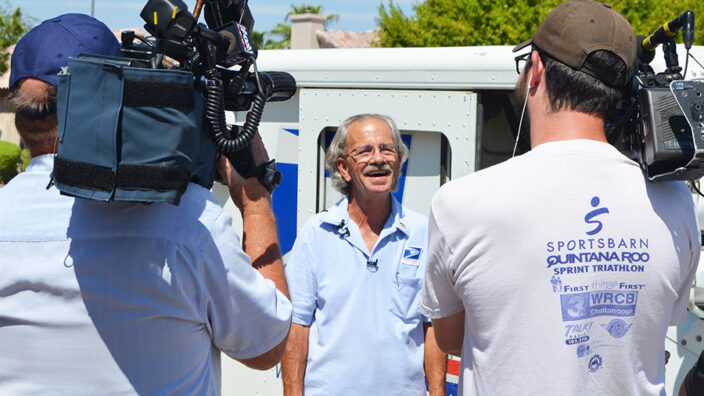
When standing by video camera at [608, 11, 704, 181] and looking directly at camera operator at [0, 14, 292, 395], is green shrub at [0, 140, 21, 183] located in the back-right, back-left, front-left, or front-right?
front-right

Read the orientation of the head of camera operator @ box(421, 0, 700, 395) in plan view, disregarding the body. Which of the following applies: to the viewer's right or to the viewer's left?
to the viewer's left

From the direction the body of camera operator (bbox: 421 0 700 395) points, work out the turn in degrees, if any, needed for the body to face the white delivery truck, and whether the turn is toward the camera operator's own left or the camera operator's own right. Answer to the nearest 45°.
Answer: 0° — they already face it

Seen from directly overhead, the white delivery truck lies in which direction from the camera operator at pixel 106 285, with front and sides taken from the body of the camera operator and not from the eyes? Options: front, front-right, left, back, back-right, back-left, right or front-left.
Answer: front

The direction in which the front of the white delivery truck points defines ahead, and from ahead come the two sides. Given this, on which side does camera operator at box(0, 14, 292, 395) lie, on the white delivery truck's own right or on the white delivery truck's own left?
on the white delivery truck's own right

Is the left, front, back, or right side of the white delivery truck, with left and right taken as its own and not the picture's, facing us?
right

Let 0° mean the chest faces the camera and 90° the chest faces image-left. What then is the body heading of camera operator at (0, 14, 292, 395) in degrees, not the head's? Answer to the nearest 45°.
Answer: approximately 225°

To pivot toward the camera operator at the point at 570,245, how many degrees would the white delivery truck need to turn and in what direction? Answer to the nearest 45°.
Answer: approximately 90° to its right

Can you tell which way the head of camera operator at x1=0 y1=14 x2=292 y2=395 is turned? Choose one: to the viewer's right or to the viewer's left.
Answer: to the viewer's right

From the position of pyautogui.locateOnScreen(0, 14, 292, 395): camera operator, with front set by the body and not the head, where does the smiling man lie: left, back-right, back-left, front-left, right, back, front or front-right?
front

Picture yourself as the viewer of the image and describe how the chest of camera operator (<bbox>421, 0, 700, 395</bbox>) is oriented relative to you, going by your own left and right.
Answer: facing away from the viewer and to the left of the viewer
